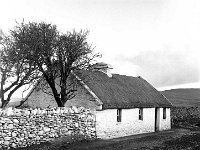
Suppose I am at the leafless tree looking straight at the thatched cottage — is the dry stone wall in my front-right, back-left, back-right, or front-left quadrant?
back-right

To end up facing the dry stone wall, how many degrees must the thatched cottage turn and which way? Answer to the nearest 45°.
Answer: approximately 90° to its right

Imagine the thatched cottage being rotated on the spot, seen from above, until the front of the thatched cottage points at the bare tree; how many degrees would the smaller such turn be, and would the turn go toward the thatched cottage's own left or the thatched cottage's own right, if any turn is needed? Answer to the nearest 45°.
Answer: approximately 90° to the thatched cottage's own right

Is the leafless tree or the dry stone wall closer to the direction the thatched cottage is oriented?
the dry stone wall

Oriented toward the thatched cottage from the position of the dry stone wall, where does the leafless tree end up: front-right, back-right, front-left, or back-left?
front-left

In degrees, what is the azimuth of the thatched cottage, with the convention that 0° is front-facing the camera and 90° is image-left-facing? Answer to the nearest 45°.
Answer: approximately 315°

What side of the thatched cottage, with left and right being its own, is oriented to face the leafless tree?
right
